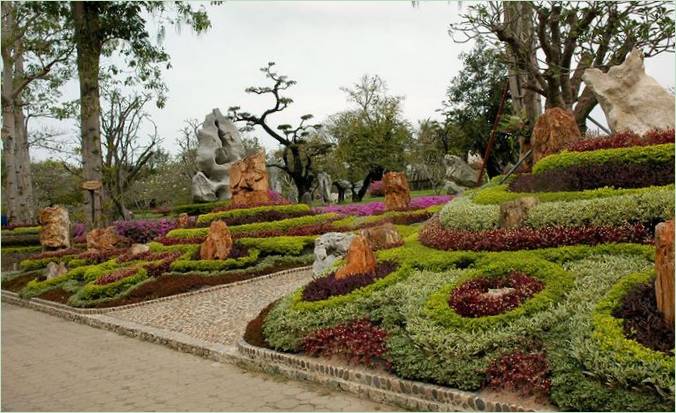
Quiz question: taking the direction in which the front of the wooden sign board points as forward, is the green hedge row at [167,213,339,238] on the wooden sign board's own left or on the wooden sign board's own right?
on the wooden sign board's own left

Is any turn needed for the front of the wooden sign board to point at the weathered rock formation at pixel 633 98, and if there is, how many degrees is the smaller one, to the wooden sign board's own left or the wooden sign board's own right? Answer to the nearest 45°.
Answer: approximately 45° to the wooden sign board's own left

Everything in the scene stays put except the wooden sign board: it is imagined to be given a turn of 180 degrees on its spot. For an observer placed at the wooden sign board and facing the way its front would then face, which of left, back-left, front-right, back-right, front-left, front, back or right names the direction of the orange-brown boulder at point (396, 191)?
right

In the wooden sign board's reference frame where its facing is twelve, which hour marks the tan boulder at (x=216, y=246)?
The tan boulder is roughly at 11 o'clock from the wooden sign board.

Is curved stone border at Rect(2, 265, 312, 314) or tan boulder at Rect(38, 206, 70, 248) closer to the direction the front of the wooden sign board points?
the curved stone border

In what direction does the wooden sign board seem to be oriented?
toward the camera

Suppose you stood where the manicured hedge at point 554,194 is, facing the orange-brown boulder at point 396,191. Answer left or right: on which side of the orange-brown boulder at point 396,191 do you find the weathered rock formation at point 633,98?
right

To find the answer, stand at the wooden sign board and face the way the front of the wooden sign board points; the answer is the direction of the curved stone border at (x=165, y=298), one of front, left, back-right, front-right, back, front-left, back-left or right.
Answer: front

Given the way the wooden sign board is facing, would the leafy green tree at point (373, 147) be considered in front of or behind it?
behind

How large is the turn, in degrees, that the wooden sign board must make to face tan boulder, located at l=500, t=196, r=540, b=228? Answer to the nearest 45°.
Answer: approximately 45° to its left
